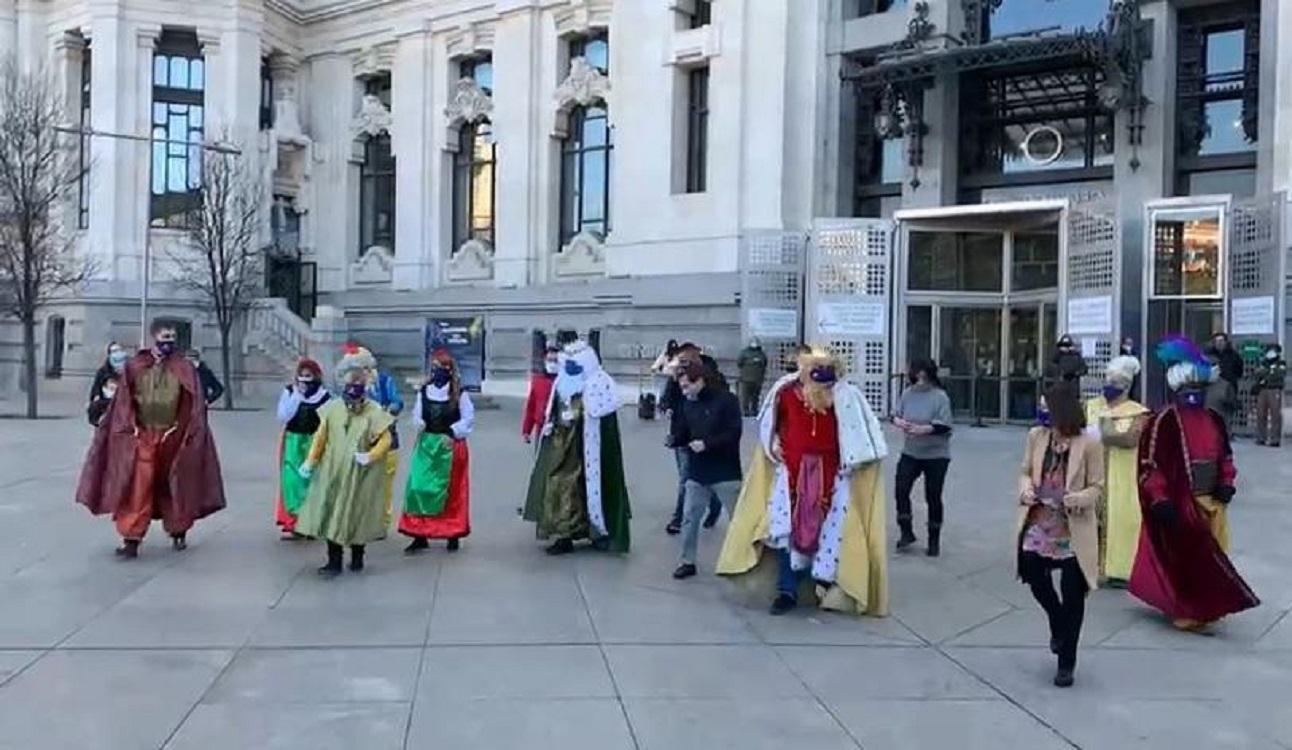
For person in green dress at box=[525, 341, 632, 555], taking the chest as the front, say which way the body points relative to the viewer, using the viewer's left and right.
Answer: facing the viewer and to the left of the viewer

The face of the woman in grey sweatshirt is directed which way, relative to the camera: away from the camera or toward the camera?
toward the camera

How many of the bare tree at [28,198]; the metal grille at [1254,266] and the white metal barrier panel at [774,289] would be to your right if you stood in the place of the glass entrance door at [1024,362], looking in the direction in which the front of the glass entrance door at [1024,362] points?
2

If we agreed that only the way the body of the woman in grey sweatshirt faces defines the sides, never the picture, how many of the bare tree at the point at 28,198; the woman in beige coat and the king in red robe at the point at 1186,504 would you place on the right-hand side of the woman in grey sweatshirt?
1

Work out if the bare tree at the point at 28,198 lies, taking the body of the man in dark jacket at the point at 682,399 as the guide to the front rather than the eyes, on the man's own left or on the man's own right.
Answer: on the man's own right

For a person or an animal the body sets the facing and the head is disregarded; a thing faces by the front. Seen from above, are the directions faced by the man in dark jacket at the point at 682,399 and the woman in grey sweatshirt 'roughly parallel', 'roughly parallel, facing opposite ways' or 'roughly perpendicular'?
roughly parallel

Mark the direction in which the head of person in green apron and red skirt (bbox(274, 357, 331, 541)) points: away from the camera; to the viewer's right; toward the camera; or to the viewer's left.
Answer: toward the camera

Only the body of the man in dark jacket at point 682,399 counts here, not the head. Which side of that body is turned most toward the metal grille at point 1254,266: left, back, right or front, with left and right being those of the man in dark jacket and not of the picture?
back

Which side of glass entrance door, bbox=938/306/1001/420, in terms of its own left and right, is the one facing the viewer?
front

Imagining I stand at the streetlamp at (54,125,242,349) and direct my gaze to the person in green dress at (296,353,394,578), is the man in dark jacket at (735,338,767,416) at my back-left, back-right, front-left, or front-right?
front-left

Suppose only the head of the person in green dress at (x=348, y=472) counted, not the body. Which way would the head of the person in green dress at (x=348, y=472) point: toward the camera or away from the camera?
toward the camera

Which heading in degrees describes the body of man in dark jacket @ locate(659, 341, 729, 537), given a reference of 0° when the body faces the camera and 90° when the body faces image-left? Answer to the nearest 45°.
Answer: approximately 45°

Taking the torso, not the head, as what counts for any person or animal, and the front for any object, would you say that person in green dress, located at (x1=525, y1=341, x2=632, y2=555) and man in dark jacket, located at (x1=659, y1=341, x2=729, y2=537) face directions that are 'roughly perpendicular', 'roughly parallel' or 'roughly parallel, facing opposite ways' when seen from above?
roughly parallel

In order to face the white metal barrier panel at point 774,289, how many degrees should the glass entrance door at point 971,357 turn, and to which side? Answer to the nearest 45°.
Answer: approximately 90° to its right

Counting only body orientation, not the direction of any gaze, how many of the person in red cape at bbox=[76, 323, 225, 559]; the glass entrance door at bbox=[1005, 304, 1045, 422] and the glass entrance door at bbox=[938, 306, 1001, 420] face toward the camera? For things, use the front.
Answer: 3

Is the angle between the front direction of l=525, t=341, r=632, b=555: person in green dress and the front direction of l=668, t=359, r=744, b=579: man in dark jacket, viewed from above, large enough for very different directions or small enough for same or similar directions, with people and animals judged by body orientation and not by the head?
same or similar directions

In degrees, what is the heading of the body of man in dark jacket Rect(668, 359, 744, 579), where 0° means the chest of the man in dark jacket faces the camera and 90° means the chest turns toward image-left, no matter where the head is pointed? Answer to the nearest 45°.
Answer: approximately 45°

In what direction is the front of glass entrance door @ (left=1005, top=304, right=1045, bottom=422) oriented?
toward the camera
